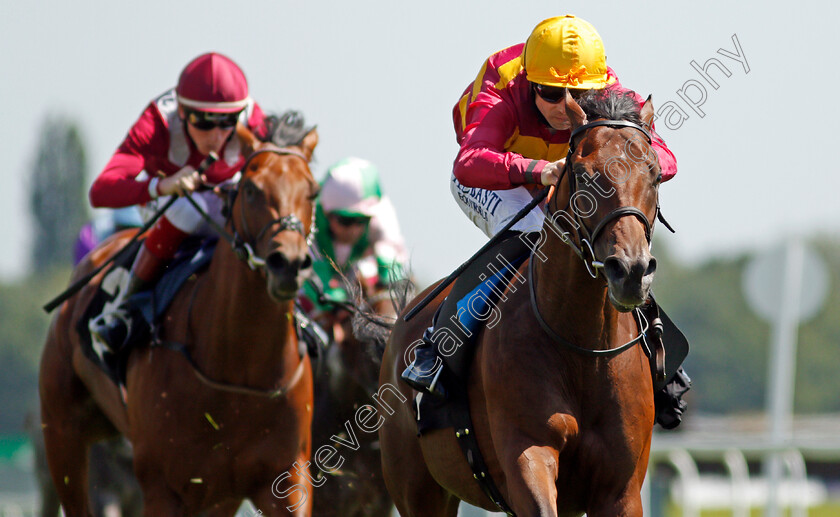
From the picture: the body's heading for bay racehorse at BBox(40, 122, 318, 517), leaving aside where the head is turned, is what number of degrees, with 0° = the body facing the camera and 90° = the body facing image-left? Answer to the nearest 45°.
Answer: approximately 315°

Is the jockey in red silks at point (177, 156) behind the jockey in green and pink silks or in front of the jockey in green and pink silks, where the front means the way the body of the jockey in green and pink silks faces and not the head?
in front

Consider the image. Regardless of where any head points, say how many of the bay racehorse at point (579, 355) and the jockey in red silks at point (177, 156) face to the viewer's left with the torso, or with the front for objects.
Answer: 0

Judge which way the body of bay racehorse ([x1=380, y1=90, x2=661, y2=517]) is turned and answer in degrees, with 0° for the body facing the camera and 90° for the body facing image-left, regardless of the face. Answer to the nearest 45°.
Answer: approximately 315°

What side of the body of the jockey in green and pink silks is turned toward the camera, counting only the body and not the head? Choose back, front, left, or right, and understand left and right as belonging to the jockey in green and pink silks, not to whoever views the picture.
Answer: front

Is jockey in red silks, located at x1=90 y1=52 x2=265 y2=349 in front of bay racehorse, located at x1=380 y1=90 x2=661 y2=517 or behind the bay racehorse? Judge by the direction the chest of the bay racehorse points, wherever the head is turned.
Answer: behind

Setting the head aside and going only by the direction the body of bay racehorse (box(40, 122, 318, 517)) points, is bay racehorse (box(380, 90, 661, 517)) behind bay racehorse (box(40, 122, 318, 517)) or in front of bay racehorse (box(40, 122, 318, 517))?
in front

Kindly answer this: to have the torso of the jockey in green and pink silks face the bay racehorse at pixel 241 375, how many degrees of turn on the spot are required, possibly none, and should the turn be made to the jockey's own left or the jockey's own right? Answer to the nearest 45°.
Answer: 0° — they already face it

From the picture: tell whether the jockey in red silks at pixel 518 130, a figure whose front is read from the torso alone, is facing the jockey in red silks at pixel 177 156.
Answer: no

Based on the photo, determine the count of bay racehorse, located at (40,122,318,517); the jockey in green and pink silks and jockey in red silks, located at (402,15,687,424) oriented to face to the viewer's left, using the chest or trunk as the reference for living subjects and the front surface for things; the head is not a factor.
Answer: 0

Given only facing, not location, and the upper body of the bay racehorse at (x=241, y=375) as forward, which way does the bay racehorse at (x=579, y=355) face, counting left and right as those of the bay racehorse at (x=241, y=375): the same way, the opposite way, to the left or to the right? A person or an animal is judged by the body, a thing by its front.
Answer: the same way
